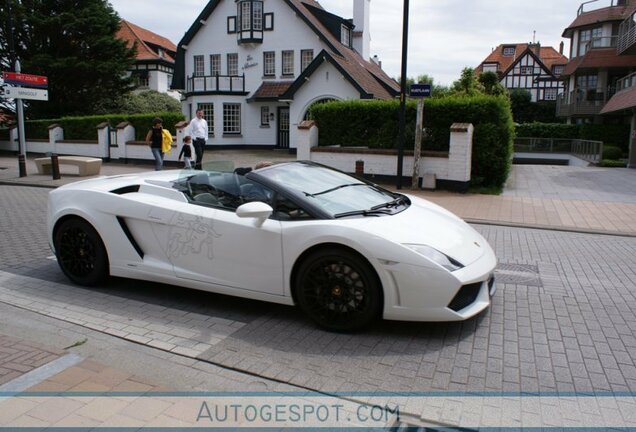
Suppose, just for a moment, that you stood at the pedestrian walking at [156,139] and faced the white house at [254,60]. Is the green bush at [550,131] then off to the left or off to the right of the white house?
right

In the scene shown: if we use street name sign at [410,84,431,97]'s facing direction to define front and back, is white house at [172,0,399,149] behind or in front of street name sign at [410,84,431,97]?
behind

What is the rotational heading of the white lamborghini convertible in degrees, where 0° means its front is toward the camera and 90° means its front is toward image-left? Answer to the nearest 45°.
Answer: approximately 315°

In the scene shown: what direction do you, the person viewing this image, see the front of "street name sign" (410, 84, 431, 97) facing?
facing the viewer

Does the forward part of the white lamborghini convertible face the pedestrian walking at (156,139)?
no

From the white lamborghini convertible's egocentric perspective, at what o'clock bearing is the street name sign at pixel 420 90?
The street name sign is roughly at 8 o'clock from the white lamborghini convertible.

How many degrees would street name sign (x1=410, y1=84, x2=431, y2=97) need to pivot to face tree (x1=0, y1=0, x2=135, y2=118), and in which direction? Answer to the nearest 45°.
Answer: approximately 135° to its right

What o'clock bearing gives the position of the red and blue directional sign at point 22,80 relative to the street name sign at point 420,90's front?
the red and blue directional sign at point 22,80 is roughly at 3 o'clock from the street name sign at point 420,90.

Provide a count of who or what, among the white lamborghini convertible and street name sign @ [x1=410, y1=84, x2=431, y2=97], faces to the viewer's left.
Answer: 0

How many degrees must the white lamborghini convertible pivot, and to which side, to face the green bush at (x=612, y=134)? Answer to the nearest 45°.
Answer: approximately 90° to its left

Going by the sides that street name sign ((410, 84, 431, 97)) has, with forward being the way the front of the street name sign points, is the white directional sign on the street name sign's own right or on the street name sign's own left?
on the street name sign's own right

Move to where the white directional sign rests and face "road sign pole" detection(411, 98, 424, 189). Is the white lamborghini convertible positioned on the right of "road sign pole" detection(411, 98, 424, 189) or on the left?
right

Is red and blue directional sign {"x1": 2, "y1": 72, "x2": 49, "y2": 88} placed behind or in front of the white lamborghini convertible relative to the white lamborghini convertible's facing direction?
behind

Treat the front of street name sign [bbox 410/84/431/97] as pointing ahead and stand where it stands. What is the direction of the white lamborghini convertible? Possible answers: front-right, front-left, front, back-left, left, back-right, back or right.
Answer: front

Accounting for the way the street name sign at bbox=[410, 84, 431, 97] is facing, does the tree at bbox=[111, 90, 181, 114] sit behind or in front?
behind

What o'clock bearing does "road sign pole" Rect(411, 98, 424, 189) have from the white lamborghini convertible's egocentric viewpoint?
The road sign pole is roughly at 8 o'clock from the white lamborghini convertible.
